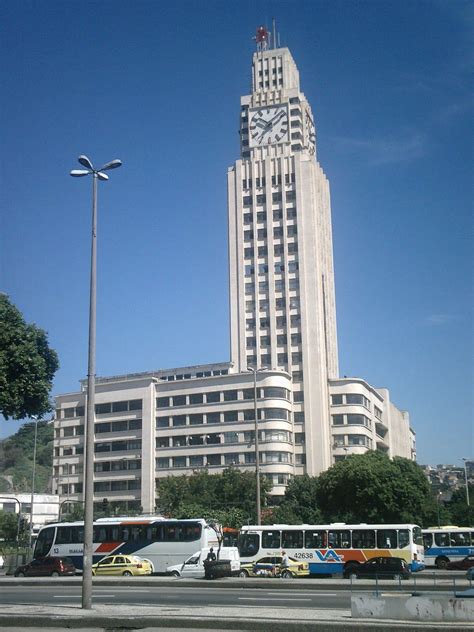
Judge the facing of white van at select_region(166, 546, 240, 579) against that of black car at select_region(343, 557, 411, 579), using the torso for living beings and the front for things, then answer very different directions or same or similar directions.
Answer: same or similar directions

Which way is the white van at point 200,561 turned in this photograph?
to the viewer's left

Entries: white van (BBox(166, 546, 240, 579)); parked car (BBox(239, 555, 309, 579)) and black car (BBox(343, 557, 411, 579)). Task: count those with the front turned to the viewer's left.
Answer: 3

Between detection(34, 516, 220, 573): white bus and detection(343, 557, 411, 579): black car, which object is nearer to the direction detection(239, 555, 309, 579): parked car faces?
the white bus

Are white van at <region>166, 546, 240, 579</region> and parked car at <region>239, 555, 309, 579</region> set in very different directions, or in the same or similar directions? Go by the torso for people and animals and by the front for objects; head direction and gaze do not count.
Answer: same or similar directions

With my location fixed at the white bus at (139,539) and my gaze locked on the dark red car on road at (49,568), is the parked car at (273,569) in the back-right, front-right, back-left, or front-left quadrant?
back-left

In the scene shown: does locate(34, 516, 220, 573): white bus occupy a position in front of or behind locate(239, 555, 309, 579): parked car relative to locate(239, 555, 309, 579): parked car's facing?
in front

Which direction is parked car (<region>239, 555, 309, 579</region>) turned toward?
to the viewer's left

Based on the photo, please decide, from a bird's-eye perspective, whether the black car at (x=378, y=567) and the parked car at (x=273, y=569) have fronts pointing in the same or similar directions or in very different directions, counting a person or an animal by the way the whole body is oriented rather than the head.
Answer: same or similar directions

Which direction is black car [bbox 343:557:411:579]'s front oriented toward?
to the viewer's left

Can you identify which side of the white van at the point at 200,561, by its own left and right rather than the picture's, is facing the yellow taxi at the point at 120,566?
front

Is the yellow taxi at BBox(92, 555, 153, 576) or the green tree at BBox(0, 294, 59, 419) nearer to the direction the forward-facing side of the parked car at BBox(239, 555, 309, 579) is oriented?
the yellow taxi

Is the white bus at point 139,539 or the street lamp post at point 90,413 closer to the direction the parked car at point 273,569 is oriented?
the white bus

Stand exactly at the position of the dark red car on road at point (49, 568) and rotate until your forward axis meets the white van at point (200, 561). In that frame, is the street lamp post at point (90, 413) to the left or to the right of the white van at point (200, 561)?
right

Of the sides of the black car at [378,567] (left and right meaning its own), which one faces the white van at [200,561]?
front
